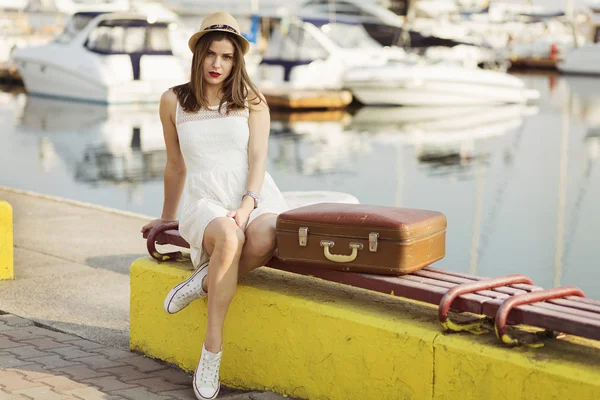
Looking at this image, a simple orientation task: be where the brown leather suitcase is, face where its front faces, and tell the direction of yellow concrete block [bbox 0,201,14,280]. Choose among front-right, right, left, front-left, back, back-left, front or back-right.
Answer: right

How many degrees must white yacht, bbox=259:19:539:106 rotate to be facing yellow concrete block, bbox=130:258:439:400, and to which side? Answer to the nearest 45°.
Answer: approximately 90° to its right

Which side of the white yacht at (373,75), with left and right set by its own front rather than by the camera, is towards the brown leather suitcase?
right

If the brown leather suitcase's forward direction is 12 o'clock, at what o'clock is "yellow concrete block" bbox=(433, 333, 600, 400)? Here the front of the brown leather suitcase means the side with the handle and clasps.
The yellow concrete block is roughly at 9 o'clock from the brown leather suitcase.

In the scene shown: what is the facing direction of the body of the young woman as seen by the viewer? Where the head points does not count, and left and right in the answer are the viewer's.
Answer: facing the viewer

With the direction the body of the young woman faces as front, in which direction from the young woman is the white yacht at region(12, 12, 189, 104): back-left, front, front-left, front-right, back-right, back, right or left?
back

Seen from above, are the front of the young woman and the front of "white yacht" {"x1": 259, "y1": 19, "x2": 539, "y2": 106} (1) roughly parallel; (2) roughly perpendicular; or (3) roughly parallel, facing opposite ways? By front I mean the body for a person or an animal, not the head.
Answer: roughly perpendicular

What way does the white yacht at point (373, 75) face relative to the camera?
to the viewer's right

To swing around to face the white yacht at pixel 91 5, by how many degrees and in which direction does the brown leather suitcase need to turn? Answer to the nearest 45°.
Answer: approximately 135° to its right
